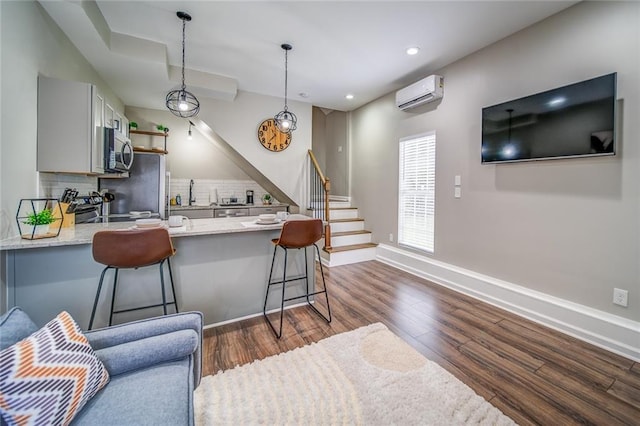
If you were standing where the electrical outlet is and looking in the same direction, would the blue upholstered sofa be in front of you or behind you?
in front

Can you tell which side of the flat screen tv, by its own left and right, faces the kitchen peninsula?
front

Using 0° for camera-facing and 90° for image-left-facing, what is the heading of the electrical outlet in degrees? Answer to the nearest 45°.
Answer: approximately 45°

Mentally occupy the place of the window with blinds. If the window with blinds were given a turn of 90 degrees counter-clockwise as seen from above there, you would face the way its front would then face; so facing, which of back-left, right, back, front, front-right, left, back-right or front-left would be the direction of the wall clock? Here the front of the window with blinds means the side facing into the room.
back-right

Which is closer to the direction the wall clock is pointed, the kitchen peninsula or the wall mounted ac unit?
the kitchen peninsula

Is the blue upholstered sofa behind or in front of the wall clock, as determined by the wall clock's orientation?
in front

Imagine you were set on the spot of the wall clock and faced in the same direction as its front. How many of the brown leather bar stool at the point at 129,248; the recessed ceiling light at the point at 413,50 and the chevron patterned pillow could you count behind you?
0

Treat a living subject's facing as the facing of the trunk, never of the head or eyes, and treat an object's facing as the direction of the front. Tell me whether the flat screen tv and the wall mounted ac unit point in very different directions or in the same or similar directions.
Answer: same or similar directions

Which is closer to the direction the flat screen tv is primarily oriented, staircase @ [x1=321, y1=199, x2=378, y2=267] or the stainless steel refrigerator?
the stainless steel refrigerator

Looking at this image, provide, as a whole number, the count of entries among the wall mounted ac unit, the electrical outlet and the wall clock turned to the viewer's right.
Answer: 0

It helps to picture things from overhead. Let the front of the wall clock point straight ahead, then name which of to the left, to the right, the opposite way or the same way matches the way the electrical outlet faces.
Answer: to the right

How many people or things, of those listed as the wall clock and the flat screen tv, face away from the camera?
0

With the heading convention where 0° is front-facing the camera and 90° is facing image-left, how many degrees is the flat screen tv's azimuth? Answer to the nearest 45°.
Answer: approximately 45°

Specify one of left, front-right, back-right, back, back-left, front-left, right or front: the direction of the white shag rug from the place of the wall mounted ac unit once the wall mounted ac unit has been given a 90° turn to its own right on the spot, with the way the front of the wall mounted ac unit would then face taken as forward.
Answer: back-left

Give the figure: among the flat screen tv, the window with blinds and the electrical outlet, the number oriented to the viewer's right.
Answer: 0

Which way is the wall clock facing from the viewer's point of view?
toward the camera

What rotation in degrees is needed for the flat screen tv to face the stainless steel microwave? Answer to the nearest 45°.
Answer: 0° — it already faces it

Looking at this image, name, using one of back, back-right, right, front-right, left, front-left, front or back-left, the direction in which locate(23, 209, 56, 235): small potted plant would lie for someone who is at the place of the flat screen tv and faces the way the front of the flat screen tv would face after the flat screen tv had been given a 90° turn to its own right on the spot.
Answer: left

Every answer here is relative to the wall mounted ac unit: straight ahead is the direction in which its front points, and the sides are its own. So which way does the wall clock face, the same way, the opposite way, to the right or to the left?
to the left

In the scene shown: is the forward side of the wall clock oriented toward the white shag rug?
yes
